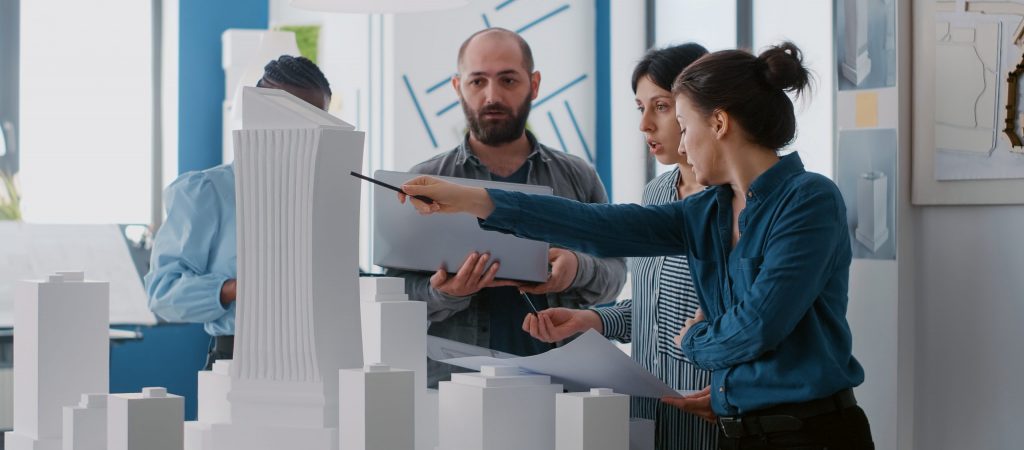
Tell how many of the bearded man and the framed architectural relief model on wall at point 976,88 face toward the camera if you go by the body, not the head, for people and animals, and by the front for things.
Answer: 2

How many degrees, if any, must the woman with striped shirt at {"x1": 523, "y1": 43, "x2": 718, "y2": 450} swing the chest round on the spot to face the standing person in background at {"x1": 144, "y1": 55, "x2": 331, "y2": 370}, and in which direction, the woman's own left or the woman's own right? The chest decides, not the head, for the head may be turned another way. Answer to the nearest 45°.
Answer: approximately 45° to the woman's own right

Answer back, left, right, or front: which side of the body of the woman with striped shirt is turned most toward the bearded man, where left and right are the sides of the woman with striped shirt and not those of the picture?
right

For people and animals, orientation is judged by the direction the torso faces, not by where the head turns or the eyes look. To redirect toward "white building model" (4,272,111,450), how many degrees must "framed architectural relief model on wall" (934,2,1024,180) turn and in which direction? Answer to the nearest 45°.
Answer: approximately 45° to its right

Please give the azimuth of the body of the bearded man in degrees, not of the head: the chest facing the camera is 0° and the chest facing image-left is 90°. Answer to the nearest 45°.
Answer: approximately 0°

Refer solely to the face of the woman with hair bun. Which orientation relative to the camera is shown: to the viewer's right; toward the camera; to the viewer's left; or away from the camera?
to the viewer's left

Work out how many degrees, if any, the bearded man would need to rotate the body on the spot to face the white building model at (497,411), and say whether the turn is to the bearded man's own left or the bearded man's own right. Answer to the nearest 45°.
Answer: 0° — they already face it
